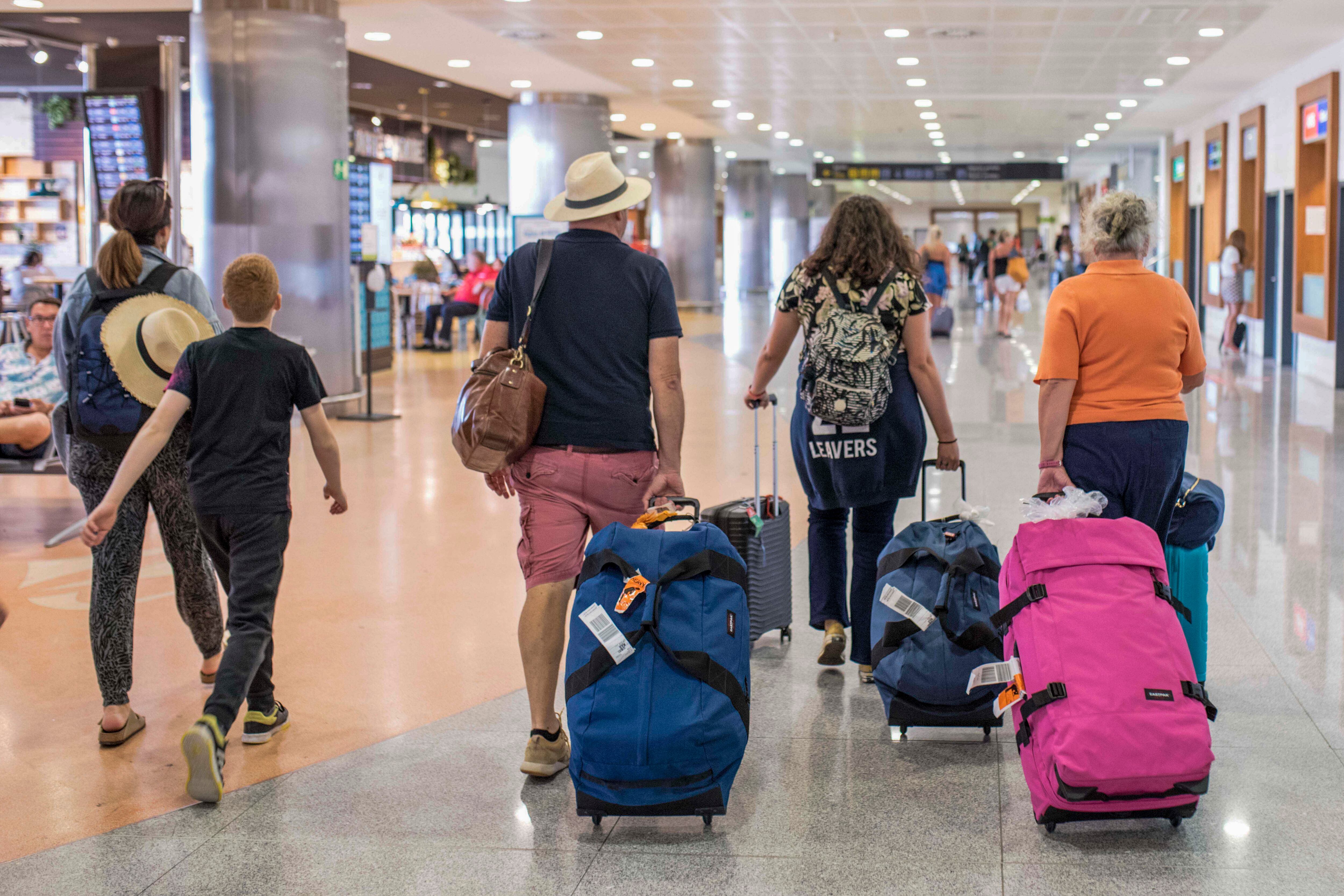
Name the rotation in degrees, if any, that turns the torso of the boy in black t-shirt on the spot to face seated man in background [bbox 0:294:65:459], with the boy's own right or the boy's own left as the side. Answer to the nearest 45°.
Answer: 0° — they already face them

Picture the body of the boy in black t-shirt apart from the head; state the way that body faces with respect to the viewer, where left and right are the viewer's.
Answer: facing away from the viewer

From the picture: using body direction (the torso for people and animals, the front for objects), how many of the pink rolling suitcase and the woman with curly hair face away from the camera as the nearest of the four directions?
1

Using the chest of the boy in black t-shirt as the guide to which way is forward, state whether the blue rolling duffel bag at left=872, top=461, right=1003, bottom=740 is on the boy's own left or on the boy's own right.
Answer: on the boy's own right

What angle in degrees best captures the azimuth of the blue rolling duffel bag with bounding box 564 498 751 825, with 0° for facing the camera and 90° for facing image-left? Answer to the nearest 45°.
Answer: approximately 0°

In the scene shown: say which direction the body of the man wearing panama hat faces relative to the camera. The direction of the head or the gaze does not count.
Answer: away from the camera

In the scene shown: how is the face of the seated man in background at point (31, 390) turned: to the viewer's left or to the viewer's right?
to the viewer's right

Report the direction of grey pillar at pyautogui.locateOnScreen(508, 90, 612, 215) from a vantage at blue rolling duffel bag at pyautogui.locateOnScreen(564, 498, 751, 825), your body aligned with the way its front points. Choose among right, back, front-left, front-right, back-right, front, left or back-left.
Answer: back

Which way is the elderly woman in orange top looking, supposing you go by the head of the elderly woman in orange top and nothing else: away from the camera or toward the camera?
away from the camera

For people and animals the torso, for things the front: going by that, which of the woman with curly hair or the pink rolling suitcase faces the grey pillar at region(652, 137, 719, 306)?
the woman with curly hair

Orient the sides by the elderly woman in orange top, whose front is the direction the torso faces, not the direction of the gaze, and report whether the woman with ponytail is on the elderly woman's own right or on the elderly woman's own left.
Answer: on the elderly woman's own left

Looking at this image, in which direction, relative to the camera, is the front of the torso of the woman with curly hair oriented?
away from the camera

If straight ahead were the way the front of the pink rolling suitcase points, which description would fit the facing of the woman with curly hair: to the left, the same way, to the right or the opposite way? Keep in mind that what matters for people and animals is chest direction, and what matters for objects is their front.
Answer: the opposite way

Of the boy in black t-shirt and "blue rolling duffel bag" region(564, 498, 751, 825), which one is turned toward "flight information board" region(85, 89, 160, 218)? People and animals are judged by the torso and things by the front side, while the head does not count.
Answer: the boy in black t-shirt
